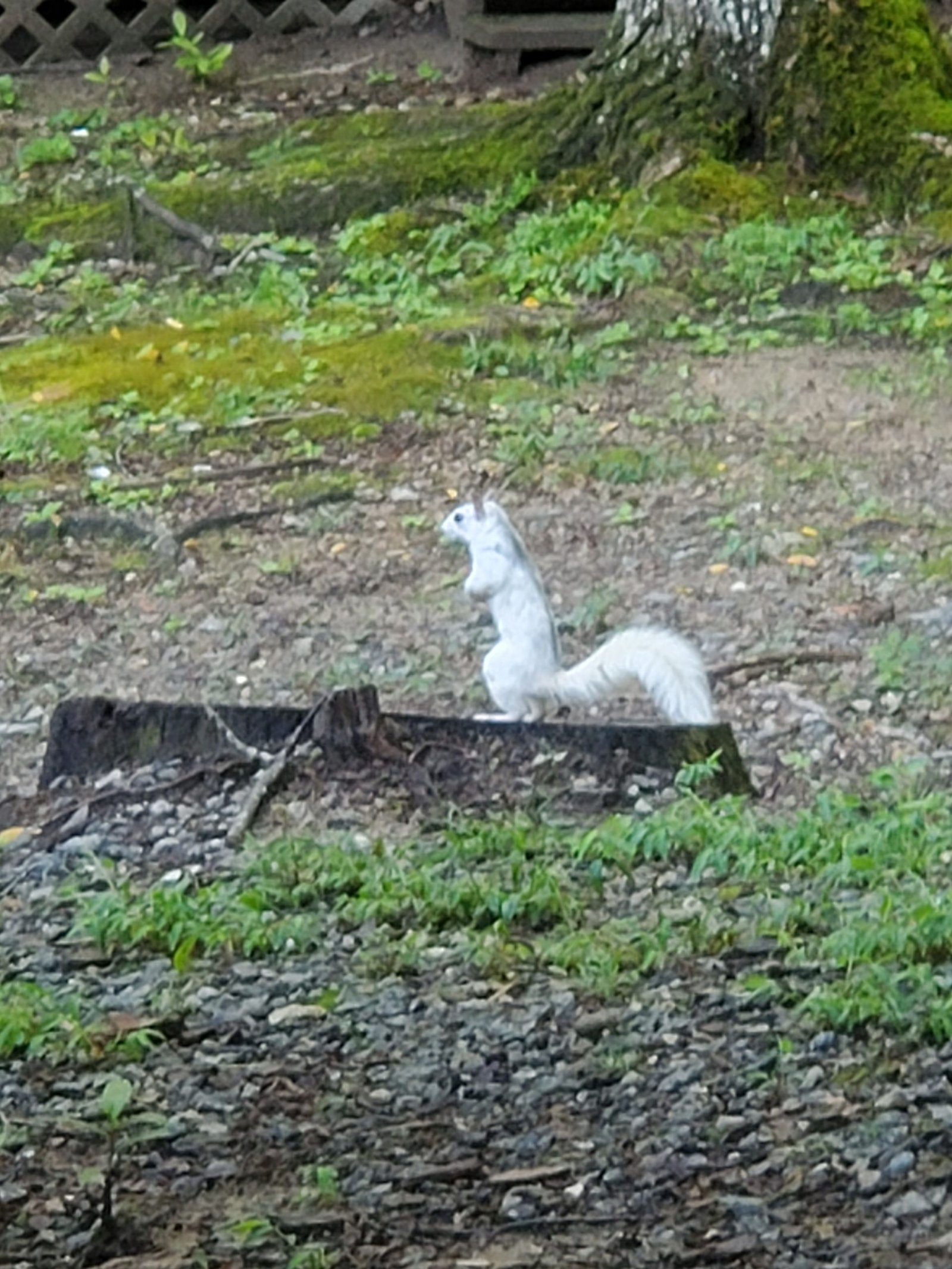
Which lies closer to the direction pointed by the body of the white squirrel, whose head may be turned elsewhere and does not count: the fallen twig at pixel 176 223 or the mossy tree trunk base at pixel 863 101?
the fallen twig

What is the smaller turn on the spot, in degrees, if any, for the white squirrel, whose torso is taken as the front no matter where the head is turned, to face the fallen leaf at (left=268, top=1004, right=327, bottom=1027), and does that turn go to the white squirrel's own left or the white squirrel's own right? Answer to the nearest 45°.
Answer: approximately 90° to the white squirrel's own left

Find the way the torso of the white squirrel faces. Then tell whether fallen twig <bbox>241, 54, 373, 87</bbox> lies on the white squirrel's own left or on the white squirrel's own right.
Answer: on the white squirrel's own right

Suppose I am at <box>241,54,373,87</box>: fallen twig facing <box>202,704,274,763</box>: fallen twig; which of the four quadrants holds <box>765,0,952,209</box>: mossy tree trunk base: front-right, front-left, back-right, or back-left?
front-left

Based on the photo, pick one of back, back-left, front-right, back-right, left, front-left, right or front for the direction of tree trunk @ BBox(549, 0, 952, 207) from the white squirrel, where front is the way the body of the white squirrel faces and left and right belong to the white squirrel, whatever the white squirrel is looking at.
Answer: right

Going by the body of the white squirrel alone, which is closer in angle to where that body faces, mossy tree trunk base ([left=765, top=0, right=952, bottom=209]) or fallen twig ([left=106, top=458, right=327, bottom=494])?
the fallen twig

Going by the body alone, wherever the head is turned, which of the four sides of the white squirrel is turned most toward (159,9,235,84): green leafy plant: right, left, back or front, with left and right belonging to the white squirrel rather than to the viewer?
right

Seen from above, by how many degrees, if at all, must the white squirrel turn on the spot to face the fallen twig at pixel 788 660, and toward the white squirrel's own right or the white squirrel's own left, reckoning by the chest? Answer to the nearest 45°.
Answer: approximately 135° to the white squirrel's own right

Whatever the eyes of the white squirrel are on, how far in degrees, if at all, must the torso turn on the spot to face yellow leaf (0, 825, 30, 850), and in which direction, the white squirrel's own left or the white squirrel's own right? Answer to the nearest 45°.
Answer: approximately 45° to the white squirrel's own left

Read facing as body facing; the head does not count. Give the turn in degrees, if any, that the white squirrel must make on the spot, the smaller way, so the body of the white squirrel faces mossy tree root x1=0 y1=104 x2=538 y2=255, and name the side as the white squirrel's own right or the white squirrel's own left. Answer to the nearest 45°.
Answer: approximately 90° to the white squirrel's own right

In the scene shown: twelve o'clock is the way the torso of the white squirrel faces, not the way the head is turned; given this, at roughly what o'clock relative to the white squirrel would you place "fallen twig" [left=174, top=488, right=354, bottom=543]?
The fallen twig is roughly at 2 o'clock from the white squirrel.

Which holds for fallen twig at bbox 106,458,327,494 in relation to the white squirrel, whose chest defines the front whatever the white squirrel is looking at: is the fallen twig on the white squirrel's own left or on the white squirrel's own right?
on the white squirrel's own right

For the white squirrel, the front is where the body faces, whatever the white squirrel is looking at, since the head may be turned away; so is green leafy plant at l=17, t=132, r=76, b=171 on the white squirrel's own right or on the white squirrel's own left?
on the white squirrel's own right

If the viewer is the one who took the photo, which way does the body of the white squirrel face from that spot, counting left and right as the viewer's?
facing to the left of the viewer

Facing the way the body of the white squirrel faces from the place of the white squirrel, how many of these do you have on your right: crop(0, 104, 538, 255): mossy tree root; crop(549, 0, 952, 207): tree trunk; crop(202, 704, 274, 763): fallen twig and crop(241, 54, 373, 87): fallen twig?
3
